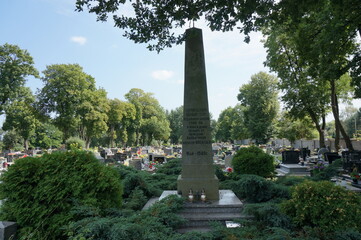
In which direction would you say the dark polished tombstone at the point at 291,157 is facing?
toward the camera

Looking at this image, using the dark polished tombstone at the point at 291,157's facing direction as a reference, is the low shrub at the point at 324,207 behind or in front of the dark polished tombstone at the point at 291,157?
in front

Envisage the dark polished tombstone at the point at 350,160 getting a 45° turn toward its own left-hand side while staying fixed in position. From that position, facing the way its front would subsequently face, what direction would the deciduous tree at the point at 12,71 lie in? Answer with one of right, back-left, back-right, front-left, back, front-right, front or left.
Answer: back-right

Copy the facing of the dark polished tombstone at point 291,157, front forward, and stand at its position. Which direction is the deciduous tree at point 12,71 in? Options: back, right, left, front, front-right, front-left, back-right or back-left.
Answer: right

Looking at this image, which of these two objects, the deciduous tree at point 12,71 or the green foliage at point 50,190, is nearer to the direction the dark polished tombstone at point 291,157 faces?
the green foliage

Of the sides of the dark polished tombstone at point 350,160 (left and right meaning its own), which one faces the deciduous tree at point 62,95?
right

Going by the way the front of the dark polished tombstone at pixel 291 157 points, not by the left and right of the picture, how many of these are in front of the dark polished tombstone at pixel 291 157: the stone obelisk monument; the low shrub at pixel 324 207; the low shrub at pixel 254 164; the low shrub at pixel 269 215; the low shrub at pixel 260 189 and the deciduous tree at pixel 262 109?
5

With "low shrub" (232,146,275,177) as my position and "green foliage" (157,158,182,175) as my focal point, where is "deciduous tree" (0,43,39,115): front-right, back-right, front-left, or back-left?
front-right

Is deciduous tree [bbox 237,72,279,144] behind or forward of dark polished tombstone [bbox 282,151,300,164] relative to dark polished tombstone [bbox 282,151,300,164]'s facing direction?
behind

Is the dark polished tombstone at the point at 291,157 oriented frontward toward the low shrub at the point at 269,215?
yes

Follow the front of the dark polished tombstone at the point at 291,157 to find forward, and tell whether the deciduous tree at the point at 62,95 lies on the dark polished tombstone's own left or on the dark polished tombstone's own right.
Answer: on the dark polished tombstone's own right

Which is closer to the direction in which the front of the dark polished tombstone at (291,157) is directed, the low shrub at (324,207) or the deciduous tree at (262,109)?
the low shrub

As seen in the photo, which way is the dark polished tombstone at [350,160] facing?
toward the camera

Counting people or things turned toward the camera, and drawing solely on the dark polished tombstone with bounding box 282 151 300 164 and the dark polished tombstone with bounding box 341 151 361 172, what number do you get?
2

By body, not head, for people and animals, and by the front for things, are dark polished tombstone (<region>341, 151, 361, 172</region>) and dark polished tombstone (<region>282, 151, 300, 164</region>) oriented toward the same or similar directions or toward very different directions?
same or similar directions

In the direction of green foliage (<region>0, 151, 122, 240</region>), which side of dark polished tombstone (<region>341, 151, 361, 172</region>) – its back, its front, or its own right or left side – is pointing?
front

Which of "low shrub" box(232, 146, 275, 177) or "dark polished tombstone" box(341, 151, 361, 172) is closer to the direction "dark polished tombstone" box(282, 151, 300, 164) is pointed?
the low shrub

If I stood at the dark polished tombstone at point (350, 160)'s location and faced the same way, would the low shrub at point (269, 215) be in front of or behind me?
in front

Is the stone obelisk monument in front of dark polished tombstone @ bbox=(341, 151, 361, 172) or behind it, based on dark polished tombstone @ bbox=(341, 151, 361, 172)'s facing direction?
in front
